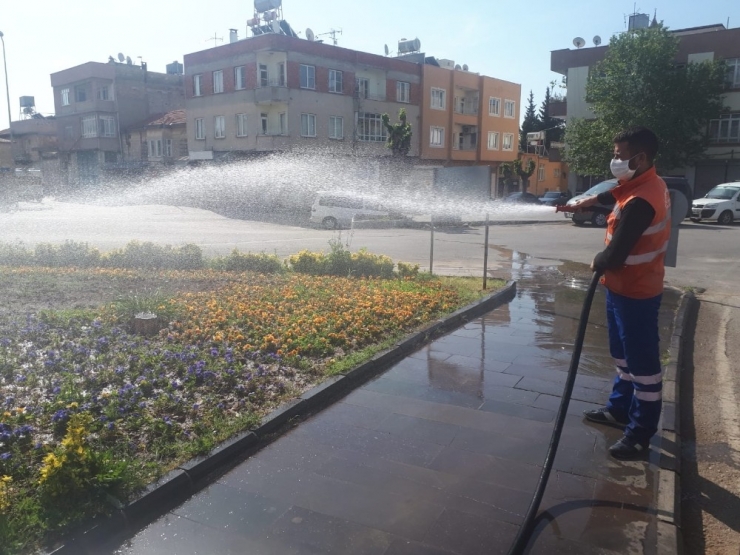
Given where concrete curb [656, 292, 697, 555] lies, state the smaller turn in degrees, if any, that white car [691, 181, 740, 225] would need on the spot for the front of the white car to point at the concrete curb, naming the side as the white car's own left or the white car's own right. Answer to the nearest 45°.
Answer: approximately 45° to the white car's own left

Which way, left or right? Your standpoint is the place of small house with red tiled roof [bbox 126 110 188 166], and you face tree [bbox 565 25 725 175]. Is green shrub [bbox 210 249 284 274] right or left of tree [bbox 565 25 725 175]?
right

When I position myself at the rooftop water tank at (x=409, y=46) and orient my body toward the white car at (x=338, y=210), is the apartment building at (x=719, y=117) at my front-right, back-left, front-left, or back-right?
front-left

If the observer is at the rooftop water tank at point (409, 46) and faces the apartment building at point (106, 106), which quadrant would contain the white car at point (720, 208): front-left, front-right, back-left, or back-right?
back-left

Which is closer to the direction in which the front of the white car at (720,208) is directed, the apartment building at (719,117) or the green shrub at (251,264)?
the green shrub

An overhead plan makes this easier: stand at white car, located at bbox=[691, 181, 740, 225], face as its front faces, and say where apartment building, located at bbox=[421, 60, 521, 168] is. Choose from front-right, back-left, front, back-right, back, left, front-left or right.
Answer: right

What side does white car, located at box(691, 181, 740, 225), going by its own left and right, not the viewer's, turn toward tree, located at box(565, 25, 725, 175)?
right

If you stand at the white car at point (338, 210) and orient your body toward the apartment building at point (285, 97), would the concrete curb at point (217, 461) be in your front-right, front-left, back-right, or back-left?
back-left

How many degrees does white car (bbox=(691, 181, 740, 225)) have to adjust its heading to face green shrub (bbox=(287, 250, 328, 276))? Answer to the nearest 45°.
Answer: approximately 45° to its left

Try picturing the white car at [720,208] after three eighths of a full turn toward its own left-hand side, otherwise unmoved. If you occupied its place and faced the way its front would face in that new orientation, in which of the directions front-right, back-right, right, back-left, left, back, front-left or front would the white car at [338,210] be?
back-right

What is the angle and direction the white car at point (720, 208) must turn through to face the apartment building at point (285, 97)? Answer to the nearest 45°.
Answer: approximately 45° to its right

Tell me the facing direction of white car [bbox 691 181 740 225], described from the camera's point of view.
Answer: facing the viewer and to the left of the viewer

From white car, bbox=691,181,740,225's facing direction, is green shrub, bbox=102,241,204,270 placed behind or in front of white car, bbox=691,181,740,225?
in front

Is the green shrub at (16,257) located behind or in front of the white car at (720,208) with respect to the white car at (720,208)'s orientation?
in front

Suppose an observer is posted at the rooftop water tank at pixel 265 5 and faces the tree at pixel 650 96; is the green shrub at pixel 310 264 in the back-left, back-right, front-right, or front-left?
front-right

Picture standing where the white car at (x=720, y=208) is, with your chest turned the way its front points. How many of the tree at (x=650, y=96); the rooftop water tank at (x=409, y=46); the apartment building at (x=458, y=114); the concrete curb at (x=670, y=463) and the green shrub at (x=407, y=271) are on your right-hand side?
3

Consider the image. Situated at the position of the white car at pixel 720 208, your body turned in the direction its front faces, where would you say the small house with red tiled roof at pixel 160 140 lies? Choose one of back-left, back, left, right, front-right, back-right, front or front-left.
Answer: front-right

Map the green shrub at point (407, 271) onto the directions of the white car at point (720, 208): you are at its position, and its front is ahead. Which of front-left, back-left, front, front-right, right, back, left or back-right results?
front-left

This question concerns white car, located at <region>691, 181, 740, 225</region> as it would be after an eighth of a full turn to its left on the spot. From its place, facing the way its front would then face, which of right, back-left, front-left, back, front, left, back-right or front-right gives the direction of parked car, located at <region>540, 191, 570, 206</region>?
back-right
